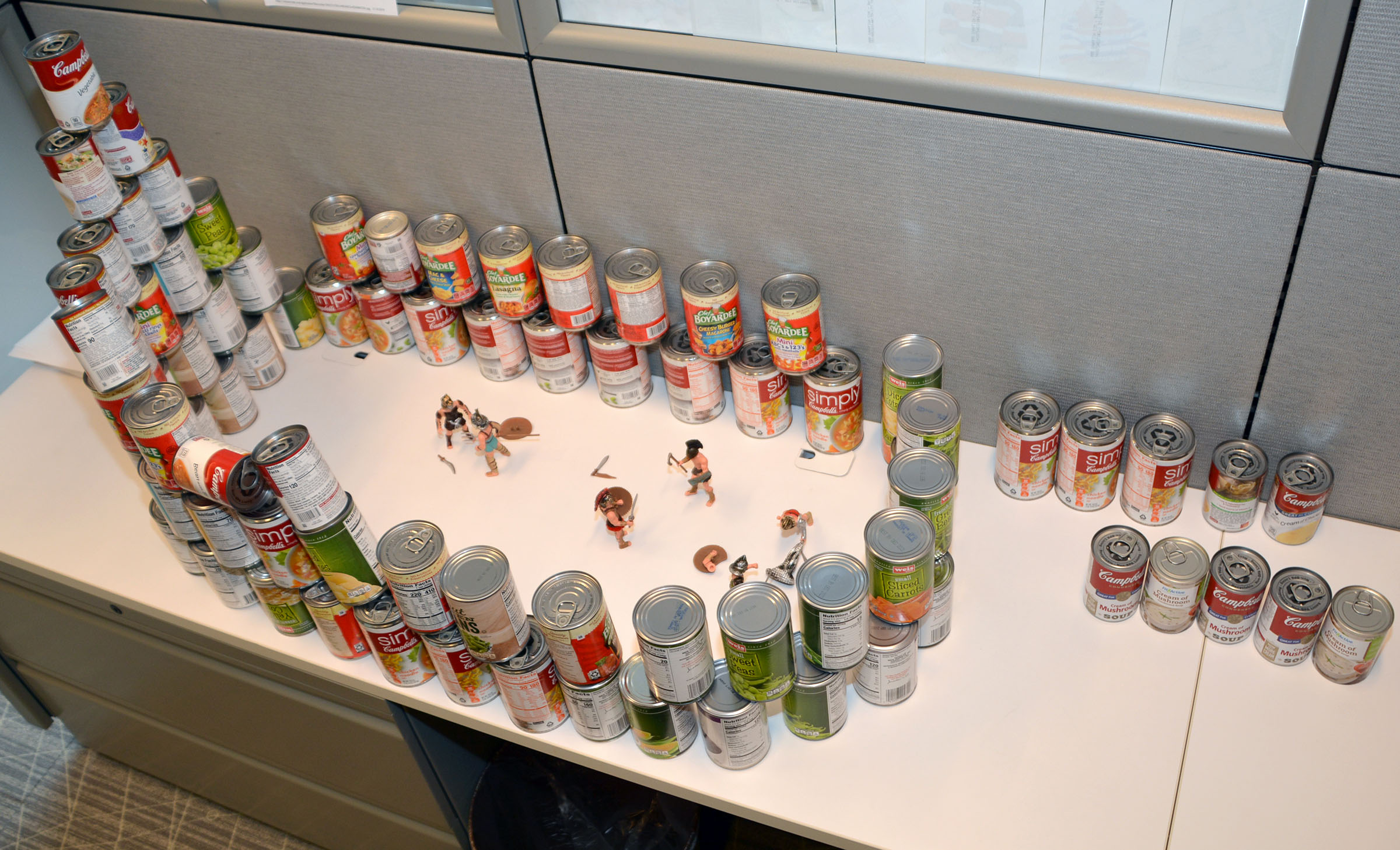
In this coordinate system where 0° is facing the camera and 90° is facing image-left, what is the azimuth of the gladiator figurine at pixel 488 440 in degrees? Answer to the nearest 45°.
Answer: approximately 45°

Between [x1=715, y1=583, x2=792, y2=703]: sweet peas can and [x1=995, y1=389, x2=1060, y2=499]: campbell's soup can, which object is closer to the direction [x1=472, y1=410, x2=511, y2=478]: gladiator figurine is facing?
the sweet peas can
